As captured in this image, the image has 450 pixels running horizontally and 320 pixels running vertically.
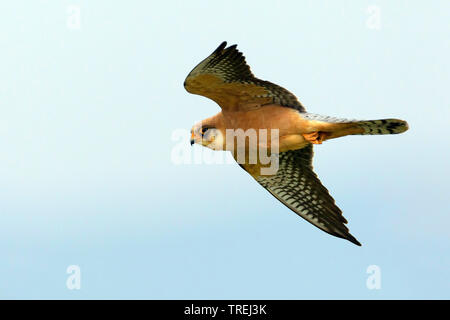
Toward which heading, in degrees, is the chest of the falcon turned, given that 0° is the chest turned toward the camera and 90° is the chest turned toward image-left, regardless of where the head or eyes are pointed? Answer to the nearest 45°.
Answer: approximately 90°
